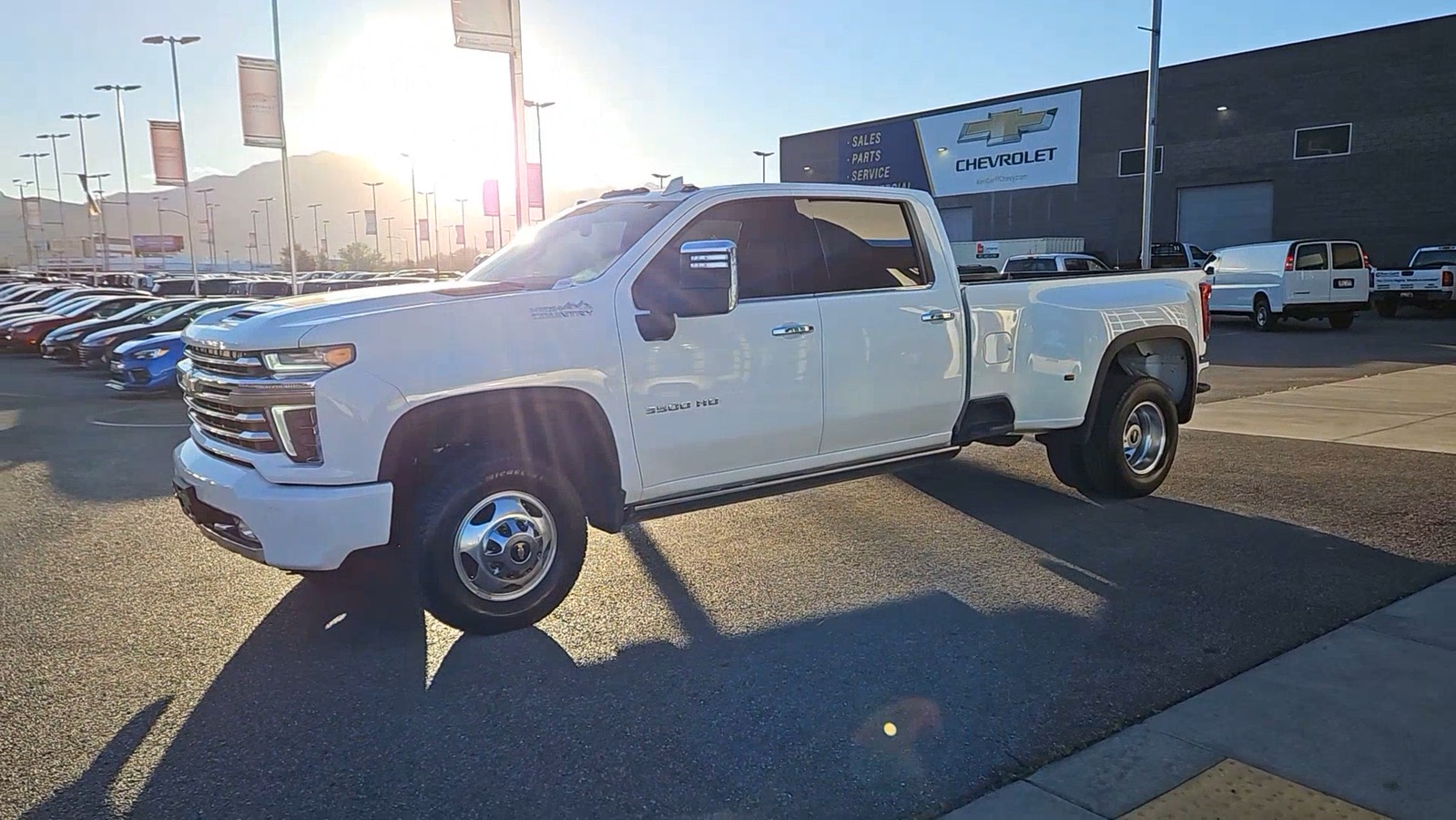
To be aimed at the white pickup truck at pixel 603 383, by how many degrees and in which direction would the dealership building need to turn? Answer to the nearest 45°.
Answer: approximately 45° to its left

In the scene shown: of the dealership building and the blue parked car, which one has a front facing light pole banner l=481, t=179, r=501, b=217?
the dealership building

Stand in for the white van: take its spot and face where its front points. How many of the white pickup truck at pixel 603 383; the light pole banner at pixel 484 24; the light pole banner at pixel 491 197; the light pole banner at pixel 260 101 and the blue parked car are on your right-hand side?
0

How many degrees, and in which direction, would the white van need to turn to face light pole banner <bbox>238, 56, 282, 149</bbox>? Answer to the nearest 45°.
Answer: approximately 45° to its left

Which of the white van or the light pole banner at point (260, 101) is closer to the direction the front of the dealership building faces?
the light pole banner

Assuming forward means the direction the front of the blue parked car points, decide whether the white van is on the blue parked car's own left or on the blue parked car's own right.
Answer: on the blue parked car's own left

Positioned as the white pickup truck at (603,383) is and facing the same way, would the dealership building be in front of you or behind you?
behind

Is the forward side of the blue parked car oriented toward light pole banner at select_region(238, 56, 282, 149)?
no

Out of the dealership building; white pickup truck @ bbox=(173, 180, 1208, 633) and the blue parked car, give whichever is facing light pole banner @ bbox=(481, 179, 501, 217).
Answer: the dealership building

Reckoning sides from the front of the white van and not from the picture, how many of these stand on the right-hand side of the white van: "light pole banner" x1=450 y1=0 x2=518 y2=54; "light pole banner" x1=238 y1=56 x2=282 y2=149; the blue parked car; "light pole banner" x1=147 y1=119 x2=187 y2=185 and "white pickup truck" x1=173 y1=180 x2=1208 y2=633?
0

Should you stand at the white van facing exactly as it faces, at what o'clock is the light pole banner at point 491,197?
The light pole banner is roughly at 10 o'clock from the white van.

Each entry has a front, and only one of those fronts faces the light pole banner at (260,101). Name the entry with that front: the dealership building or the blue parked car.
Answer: the dealership building

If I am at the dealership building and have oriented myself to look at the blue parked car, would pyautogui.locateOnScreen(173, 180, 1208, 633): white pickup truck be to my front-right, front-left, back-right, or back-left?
front-left

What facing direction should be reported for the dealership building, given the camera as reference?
facing the viewer and to the left of the viewer

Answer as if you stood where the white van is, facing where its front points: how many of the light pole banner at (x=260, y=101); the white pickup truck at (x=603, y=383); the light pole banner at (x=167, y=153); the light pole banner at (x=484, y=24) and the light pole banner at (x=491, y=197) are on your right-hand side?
0

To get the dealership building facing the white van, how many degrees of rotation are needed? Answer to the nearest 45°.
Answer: approximately 45° to its left

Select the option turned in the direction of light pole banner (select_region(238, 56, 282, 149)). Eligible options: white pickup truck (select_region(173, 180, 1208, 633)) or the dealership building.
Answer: the dealership building

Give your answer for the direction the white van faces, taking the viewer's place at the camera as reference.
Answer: facing away from the viewer and to the left of the viewer

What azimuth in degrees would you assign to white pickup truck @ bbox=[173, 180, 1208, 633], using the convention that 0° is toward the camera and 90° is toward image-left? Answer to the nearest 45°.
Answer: approximately 45°
